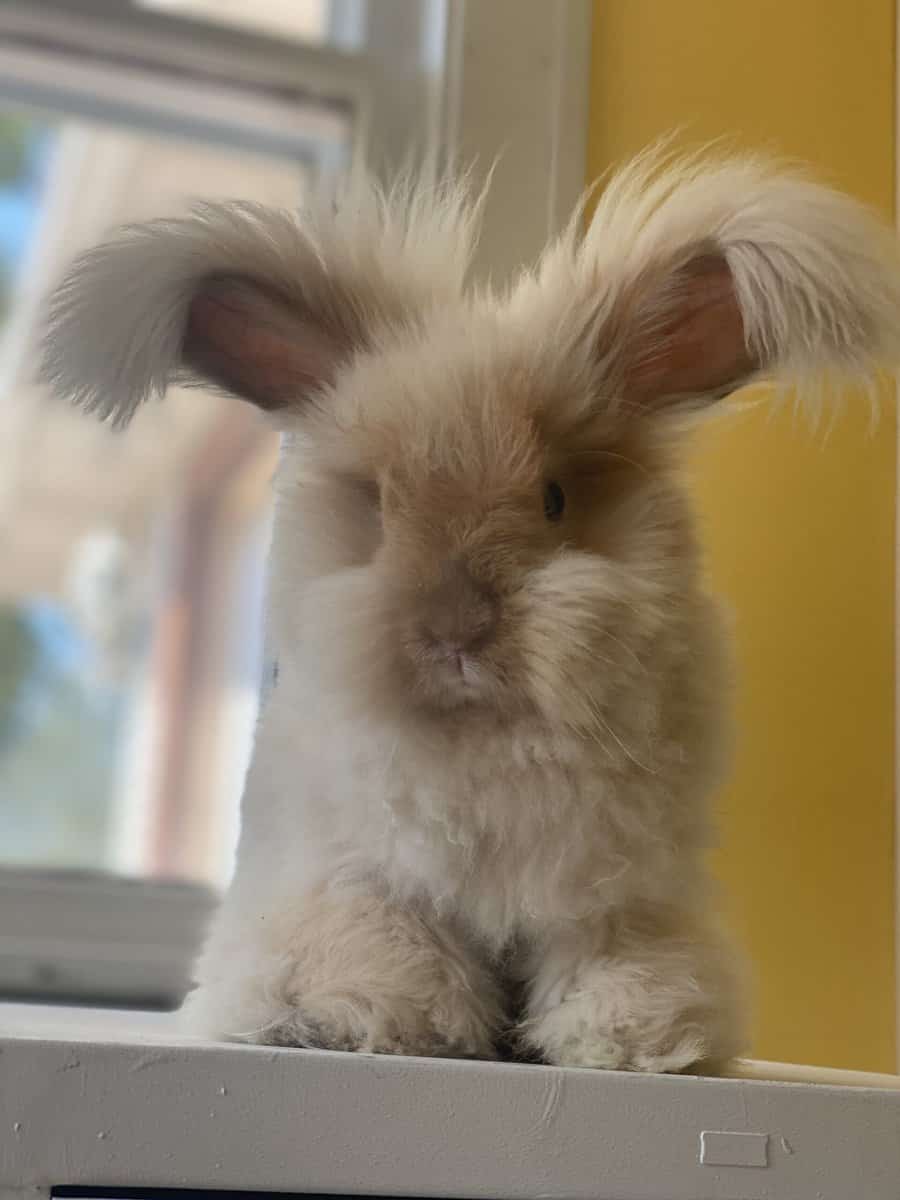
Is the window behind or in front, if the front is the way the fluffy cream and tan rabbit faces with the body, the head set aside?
behind

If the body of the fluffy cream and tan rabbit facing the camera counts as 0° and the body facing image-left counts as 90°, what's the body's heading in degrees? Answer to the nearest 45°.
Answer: approximately 0°
